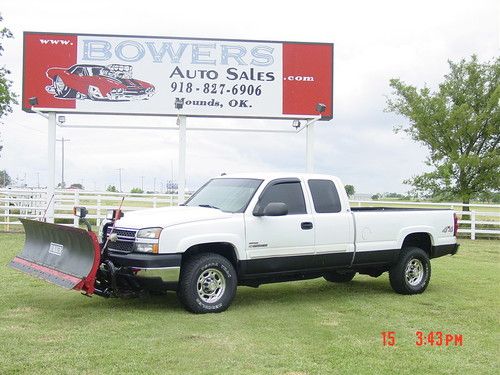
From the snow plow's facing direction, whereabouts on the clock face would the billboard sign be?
The billboard sign is roughly at 5 o'clock from the snow plow.

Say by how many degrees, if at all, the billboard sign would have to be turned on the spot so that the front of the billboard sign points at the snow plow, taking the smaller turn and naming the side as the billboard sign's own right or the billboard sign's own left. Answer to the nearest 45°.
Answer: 0° — it already faces it

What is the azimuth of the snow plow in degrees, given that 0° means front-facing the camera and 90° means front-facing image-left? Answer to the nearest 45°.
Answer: approximately 45°

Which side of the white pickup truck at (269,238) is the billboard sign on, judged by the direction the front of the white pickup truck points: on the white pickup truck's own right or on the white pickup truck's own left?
on the white pickup truck's own right

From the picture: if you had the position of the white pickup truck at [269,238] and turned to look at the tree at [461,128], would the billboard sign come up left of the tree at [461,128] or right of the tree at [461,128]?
left

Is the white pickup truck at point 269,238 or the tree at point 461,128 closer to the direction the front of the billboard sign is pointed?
the white pickup truck

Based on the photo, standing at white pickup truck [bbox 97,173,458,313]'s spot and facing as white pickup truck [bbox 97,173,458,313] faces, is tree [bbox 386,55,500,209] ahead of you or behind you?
behind
